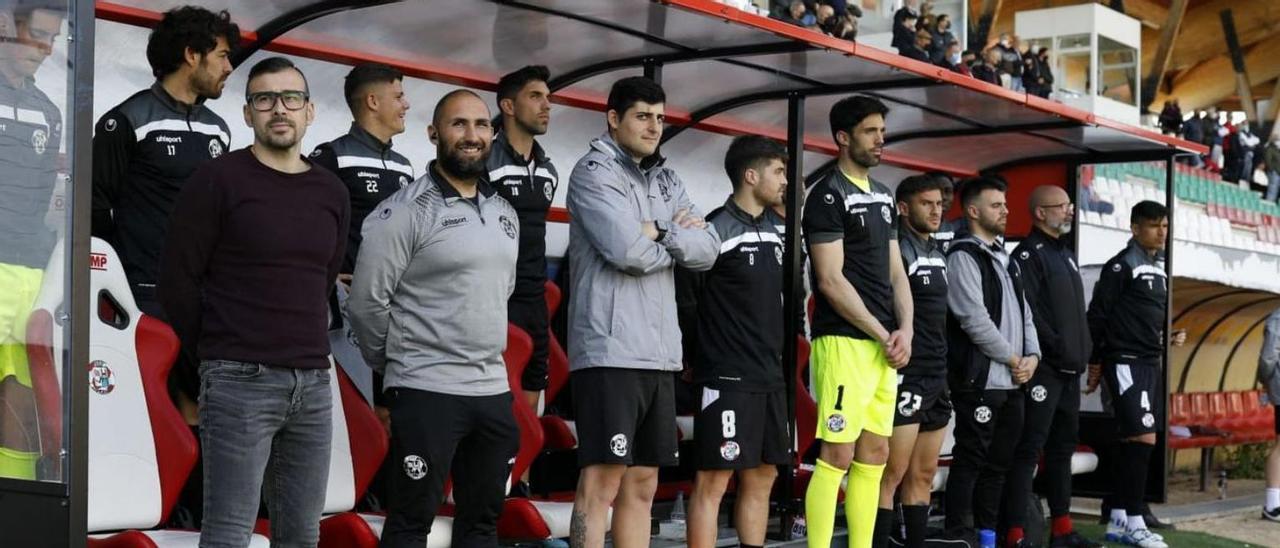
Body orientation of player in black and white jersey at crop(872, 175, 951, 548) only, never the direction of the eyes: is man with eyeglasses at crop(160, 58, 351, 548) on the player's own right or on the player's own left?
on the player's own right

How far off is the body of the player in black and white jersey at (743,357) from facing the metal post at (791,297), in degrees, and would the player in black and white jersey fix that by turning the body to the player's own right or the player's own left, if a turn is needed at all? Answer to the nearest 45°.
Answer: approximately 135° to the player's own left

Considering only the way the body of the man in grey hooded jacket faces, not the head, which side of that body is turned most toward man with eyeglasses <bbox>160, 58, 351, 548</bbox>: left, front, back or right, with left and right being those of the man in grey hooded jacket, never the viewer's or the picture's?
right

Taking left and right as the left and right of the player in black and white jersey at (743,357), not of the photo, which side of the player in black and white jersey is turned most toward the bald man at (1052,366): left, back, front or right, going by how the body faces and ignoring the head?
left

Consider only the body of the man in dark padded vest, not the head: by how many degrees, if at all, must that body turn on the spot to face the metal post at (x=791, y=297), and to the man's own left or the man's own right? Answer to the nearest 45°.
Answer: approximately 90° to the man's own right

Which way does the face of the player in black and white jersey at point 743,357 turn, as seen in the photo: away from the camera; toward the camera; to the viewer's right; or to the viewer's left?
to the viewer's right

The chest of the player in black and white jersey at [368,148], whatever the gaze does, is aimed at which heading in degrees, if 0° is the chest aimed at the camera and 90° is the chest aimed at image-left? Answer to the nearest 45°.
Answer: approximately 315°

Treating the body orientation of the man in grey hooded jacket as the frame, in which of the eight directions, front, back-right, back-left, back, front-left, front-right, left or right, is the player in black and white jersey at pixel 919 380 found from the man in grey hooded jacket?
left

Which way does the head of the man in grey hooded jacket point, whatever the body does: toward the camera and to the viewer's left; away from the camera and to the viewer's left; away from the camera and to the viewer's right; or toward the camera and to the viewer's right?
toward the camera and to the viewer's right

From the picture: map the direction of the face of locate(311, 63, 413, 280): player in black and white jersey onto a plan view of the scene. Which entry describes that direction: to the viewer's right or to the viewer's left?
to the viewer's right
